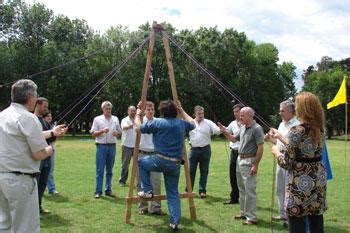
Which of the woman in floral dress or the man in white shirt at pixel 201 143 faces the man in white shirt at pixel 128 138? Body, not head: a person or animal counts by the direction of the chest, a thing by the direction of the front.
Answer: the woman in floral dress

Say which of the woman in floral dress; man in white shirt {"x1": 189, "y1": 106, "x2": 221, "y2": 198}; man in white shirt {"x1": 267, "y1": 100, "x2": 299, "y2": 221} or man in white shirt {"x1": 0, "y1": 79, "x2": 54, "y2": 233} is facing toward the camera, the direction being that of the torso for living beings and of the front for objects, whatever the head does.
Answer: man in white shirt {"x1": 189, "y1": 106, "x2": 221, "y2": 198}

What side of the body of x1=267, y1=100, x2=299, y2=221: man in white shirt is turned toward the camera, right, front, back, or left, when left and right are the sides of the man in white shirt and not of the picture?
left

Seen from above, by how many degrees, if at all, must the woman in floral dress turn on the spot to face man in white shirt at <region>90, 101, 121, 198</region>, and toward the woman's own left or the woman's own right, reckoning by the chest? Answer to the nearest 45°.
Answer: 0° — they already face them

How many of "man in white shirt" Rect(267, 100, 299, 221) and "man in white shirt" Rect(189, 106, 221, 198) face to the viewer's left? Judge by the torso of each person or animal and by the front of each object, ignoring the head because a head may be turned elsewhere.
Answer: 1

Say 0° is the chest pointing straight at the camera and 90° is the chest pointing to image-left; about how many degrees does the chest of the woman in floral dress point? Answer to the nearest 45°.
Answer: approximately 135°

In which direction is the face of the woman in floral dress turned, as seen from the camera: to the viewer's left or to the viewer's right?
to the viewer's left

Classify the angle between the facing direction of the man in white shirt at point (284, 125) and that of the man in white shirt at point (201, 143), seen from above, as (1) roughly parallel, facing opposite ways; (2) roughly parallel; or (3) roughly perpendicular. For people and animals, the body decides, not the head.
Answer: roughly perpendicular
